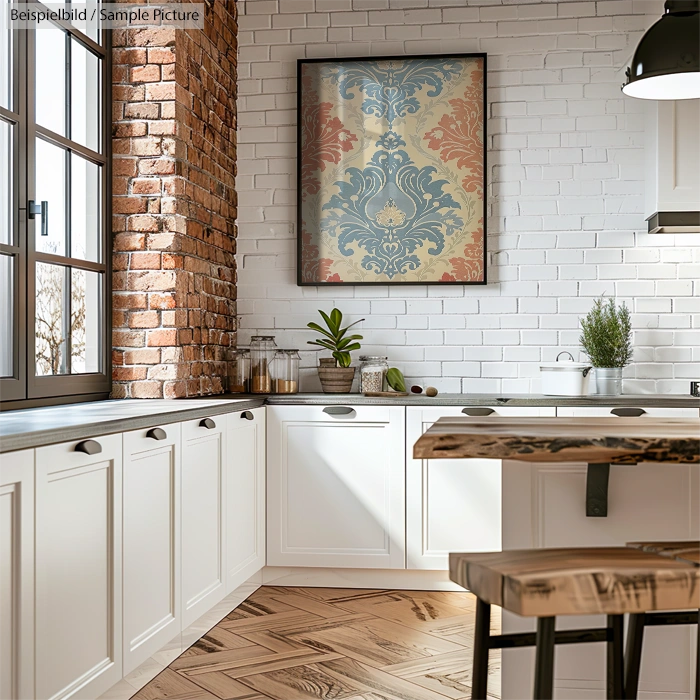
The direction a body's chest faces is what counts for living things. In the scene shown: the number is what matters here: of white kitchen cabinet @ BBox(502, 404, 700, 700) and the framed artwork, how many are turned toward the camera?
2

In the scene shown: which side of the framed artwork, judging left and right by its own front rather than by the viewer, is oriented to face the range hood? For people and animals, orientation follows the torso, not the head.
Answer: left

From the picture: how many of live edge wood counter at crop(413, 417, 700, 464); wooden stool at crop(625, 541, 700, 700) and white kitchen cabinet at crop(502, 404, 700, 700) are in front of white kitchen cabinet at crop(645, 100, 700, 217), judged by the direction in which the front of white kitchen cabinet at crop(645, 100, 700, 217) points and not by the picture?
3

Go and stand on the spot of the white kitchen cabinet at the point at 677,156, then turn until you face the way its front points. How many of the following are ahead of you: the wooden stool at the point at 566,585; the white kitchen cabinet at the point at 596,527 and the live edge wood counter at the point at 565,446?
3

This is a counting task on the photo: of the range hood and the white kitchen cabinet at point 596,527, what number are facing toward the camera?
2

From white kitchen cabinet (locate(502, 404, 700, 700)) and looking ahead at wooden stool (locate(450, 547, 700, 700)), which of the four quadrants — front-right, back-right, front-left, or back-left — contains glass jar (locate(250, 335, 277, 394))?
back-right

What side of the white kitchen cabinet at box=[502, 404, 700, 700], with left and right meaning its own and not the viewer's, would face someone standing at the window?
right

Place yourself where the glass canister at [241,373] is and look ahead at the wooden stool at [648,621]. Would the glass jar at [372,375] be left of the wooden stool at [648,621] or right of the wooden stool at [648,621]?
left
